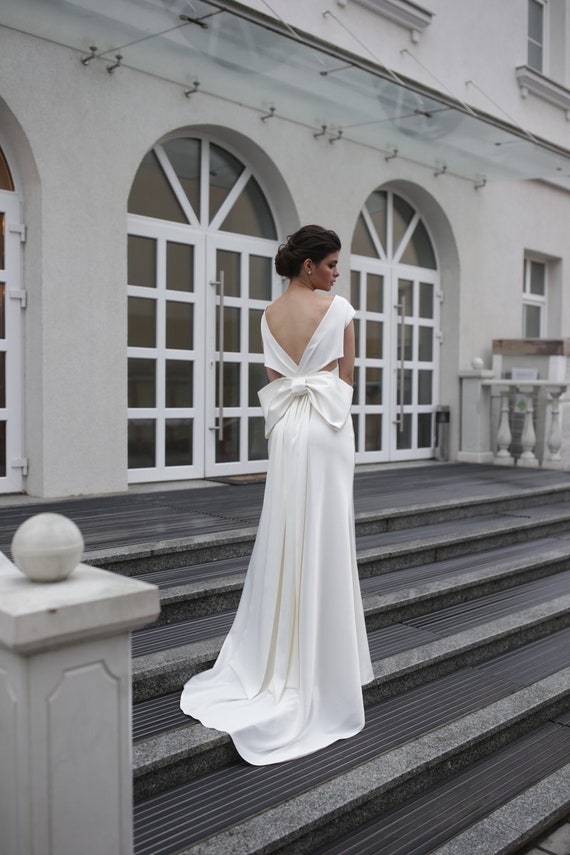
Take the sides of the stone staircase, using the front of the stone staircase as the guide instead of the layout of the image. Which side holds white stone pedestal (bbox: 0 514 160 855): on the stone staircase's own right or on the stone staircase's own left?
on the stone staircase's own right

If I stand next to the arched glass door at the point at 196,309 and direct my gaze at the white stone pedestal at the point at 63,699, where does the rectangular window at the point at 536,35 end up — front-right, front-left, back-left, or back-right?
back-left

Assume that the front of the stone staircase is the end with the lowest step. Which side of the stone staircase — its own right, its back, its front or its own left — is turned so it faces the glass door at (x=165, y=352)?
back

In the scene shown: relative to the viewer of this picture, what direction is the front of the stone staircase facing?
facing the viewer and to the right of the viewer

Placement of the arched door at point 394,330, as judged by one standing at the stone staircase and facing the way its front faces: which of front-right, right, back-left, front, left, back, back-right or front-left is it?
back-left

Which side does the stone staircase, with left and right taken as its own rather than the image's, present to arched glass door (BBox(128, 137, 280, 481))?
back

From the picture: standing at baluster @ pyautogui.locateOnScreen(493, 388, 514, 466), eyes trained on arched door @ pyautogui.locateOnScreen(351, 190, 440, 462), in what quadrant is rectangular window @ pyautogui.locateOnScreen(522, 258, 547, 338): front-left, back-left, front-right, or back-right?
back-right

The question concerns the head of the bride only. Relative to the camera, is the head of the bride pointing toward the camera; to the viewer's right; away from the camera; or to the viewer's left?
to the viewer's right

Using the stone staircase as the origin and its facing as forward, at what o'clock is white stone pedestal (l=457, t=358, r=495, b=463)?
The white stone pedestal is roughly at 8 o'clock from the stone staircase.

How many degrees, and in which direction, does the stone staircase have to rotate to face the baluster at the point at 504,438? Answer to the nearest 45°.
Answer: approximately 135° to its left

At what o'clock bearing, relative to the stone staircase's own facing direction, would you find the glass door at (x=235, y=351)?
The glass door is roughly at 7 o'clock from the stone staircase.

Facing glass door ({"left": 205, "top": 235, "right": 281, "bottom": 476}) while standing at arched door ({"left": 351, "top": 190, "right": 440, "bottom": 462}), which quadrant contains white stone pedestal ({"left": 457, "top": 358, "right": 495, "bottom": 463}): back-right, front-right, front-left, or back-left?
back-left

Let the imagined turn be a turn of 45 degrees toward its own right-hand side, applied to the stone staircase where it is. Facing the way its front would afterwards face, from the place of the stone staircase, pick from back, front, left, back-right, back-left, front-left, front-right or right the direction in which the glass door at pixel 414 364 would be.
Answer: back
